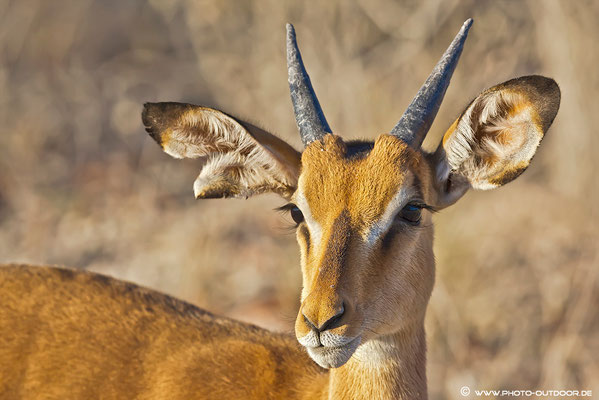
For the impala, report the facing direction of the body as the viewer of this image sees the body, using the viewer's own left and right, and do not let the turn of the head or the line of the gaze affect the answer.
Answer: facing to the right of the viewer
